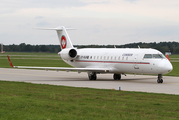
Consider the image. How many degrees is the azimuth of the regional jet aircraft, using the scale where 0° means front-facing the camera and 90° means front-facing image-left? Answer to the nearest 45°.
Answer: approximately 315°
